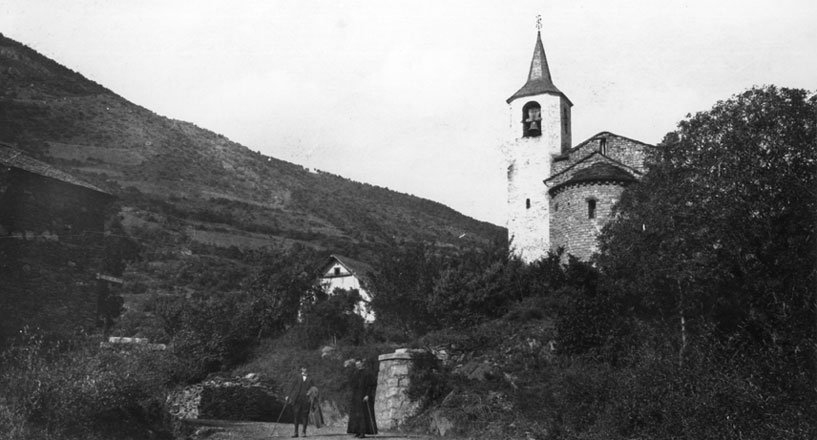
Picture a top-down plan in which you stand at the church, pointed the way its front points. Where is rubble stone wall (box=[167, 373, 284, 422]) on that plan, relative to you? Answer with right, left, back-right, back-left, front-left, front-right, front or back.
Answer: back-left

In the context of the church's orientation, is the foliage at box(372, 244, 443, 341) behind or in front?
behind

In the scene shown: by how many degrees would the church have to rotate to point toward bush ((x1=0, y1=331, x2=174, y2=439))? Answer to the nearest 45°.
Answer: approximately 180°

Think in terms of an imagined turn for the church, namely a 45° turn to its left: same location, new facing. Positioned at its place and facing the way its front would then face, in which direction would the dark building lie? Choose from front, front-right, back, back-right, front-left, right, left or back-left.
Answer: left

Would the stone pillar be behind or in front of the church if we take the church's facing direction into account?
behind
